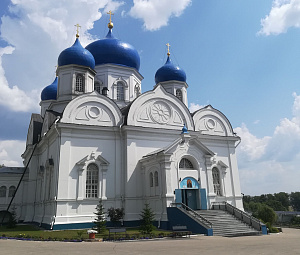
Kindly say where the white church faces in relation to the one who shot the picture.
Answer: facing the viewer and to the right of the viewer
